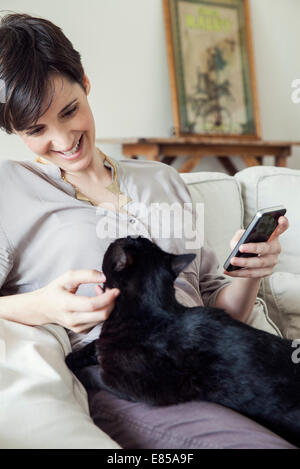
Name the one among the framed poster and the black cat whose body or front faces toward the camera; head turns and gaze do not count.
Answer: the framed poster

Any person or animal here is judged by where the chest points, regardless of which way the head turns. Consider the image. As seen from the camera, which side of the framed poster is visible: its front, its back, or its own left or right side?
front

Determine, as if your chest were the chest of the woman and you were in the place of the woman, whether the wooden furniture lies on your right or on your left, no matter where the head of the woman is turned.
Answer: on your left

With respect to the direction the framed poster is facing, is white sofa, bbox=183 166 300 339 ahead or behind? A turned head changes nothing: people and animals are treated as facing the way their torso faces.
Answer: ahead

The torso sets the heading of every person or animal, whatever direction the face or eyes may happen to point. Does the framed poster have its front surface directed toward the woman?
yes

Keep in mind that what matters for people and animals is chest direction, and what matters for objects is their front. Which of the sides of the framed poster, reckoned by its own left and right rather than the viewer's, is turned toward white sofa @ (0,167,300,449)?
front

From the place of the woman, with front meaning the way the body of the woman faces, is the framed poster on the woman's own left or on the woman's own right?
on the woman's own left

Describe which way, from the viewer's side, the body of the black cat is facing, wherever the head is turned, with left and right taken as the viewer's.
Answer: facing away from the viewer and to the left of the viewer

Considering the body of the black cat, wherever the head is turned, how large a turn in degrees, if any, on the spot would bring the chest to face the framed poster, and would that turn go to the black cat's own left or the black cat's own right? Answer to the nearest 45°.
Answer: approximately 45° to the black cat's own right

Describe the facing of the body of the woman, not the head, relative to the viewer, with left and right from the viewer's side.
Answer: facing the viewer and to the right of the viewer

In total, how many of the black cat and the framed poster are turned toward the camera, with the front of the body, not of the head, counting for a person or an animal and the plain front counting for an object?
1
